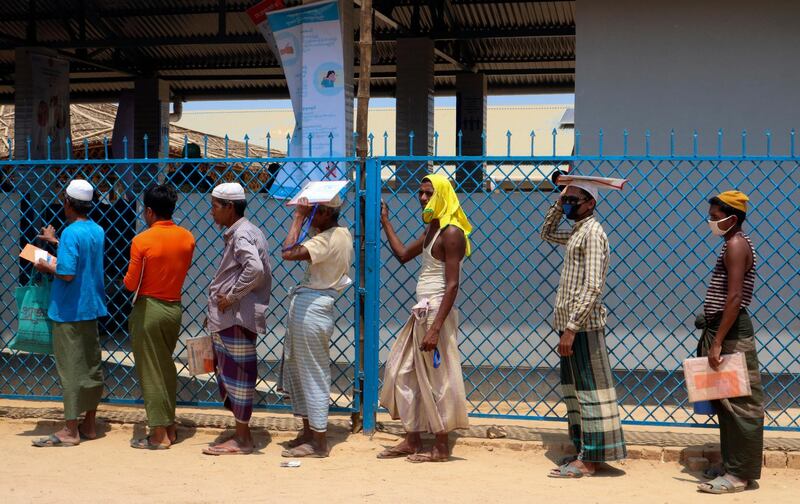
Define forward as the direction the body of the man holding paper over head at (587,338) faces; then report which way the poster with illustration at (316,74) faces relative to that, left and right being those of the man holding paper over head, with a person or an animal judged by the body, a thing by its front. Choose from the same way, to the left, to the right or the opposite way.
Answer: to the left

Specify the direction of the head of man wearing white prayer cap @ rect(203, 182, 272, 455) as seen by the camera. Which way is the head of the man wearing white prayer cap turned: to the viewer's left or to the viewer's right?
to the viewer's left

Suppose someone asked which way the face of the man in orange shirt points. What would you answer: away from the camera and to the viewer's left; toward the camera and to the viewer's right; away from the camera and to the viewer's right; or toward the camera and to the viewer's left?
away from the camera and to the viewer's left

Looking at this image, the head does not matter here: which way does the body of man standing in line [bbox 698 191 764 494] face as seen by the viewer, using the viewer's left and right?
facing to the left of the viewer

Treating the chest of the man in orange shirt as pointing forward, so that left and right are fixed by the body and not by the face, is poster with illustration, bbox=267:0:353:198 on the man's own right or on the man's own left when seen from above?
on the man's own right

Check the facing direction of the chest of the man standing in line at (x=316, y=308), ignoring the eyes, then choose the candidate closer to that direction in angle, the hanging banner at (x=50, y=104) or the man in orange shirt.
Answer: the man in orange shirt

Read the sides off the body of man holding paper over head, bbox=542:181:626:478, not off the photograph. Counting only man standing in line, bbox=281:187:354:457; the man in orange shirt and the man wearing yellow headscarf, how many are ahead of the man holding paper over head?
3

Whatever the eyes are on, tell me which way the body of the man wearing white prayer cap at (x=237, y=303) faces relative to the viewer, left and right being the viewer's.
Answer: facing to the left of the viewer

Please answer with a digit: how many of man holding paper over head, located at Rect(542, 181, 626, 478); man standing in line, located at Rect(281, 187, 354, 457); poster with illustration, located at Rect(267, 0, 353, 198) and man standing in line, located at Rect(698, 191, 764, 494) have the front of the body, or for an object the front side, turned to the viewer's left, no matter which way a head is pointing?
3

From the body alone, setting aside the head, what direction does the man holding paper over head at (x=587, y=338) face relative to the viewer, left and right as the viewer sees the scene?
facing to the left of the viewer

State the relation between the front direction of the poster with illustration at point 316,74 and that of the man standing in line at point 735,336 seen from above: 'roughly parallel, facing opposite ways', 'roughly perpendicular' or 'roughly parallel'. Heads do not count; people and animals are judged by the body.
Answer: roughly perpendicular

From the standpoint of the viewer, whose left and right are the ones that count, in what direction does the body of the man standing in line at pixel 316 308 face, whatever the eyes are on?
facing to the left of the viewer

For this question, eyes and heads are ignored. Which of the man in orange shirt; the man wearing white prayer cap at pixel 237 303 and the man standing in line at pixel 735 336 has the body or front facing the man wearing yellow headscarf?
the man standing in line

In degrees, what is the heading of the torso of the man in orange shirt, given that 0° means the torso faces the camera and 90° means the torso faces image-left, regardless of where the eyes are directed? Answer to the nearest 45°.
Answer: approximately 135°

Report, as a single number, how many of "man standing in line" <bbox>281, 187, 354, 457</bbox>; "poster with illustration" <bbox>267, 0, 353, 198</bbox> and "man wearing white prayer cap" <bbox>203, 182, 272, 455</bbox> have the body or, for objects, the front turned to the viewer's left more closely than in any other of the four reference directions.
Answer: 2
